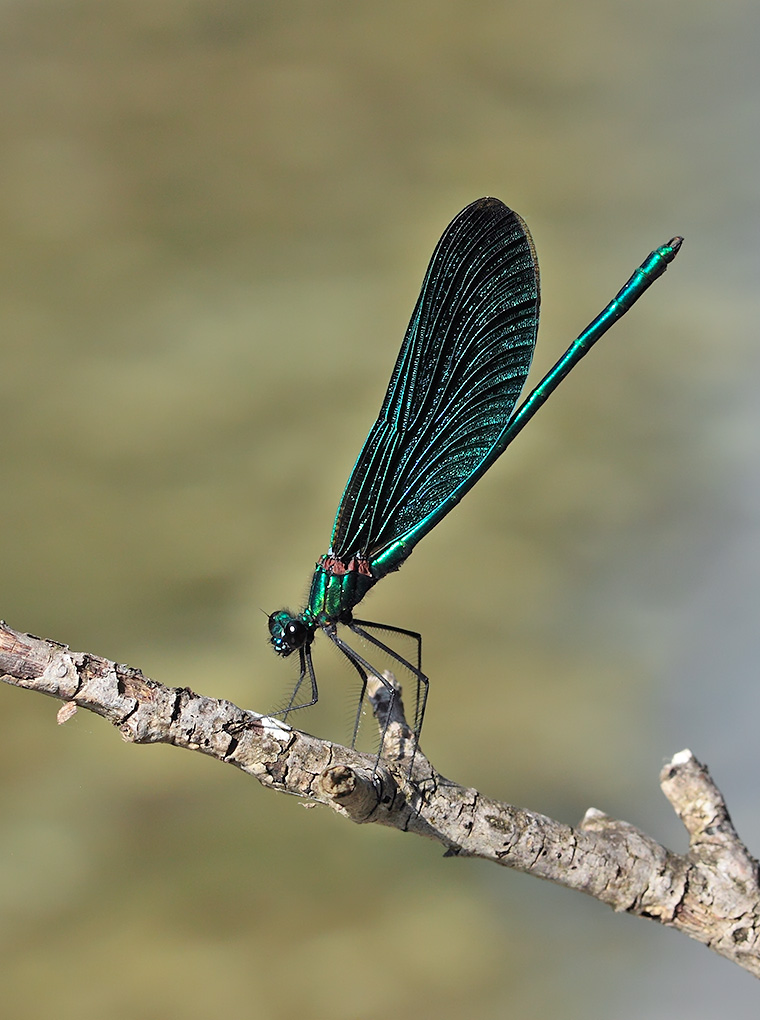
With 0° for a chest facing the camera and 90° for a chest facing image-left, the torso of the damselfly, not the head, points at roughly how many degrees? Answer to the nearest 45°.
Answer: approximately 90°
